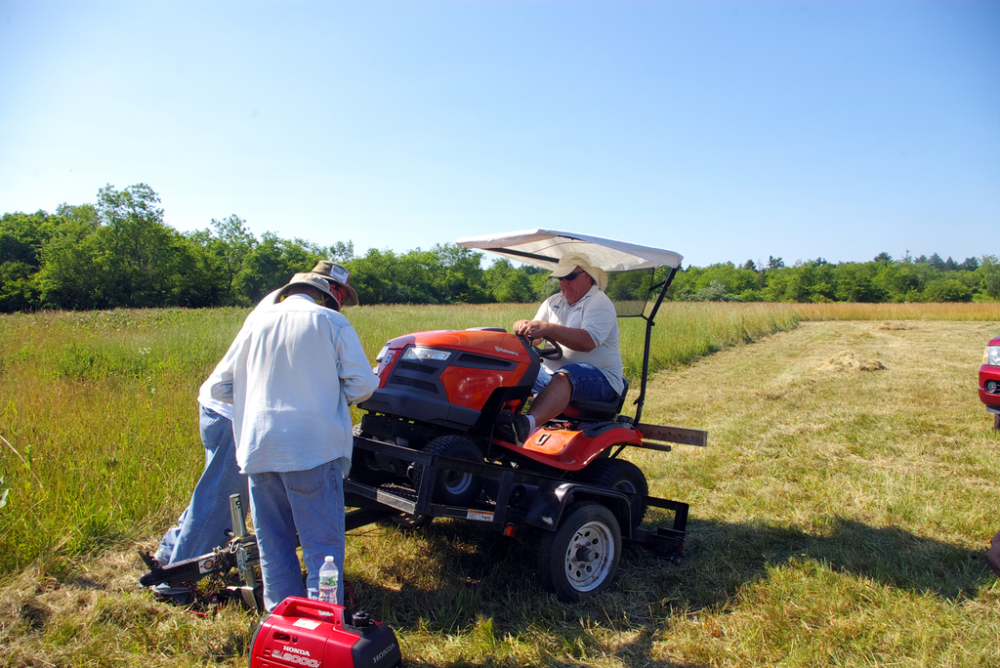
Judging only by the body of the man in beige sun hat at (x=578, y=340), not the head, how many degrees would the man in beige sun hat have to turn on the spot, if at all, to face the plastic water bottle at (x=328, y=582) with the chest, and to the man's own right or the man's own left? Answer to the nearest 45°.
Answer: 0° — they already face it

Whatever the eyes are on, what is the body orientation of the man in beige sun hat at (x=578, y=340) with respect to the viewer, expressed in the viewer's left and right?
facing the viewer and to the left of the viewer

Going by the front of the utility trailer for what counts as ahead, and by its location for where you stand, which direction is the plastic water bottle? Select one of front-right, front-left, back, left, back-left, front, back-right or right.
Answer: front

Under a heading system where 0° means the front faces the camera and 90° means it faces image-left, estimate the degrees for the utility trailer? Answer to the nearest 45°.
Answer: approximately 45°

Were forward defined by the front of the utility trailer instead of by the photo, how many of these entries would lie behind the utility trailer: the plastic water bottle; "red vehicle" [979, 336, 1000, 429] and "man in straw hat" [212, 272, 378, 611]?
1

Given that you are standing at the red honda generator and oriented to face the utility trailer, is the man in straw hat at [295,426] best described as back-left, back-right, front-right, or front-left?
front-left

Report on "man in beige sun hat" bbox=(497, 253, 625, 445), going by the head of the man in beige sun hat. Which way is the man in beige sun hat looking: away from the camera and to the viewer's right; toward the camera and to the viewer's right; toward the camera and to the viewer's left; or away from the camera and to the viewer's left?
toward the camera and to the viewer's left

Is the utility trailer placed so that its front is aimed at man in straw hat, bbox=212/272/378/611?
yes

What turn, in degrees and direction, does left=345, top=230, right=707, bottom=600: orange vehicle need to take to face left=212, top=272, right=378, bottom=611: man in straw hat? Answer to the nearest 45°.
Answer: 0° — it already faces them

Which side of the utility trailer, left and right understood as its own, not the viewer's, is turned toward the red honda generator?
front

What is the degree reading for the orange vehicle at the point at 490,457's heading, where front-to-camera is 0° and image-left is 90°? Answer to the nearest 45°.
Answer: approximately 45°
